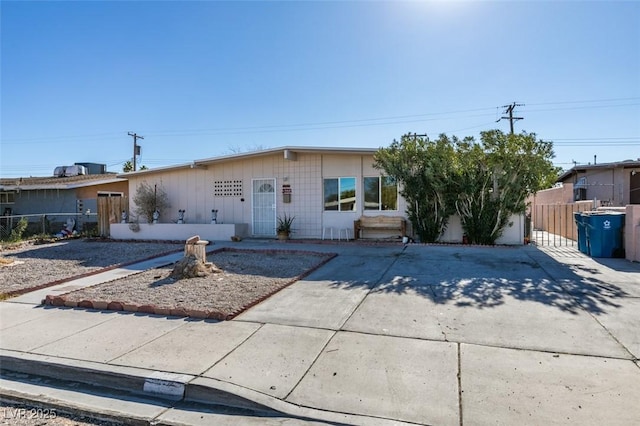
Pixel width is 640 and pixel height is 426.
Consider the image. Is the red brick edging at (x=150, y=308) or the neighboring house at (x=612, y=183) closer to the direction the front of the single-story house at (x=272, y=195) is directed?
the red brick edging

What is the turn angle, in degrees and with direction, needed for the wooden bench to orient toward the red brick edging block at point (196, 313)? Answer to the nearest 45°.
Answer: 0° — it already faces it

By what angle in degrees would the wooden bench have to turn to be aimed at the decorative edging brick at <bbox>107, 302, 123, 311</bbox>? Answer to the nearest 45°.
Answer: approximately 45° to its right

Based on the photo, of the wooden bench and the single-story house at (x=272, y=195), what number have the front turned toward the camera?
2

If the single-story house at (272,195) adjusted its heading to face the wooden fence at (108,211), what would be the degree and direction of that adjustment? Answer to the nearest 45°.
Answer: approximately 90° to its right

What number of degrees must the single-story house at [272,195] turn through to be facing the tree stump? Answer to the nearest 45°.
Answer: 0° — it already faces it

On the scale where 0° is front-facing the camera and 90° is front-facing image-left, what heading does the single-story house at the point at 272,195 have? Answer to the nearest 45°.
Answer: approximately 0°

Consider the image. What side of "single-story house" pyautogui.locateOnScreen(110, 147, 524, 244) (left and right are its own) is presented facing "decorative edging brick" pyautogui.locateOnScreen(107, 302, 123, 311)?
front

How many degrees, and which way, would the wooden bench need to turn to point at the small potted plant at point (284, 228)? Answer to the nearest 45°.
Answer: approximately 90° to its right

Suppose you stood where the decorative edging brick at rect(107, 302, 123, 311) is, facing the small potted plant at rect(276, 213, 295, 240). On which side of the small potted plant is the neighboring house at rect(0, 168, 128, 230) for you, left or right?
left

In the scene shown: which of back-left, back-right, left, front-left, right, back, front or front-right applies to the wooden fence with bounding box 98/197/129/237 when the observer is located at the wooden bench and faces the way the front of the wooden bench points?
right

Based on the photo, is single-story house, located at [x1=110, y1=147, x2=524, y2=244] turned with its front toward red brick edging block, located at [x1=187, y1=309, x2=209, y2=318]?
yes

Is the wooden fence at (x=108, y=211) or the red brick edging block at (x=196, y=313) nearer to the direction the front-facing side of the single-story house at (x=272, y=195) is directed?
the red brick edging block

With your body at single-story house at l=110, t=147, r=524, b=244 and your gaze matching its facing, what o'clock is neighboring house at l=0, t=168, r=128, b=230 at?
The neighboring house is roughly at 4 o'clock from the single-story house.

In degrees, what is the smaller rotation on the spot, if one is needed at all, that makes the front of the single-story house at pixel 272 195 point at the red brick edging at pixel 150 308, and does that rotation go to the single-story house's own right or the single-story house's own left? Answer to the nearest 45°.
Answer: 0° — it already faces it
